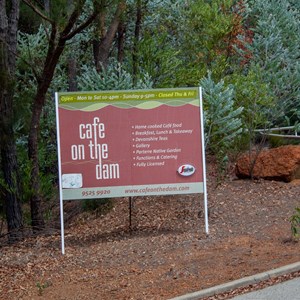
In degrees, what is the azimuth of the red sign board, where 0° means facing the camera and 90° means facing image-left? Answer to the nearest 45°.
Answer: approximately 0°

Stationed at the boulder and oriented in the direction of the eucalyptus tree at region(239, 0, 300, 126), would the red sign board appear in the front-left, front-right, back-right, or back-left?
back-left

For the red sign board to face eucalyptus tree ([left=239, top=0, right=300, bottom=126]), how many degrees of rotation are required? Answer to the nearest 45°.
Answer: approximately 135° to its left

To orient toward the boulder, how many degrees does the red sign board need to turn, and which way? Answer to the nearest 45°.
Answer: approximately 135° to its left
